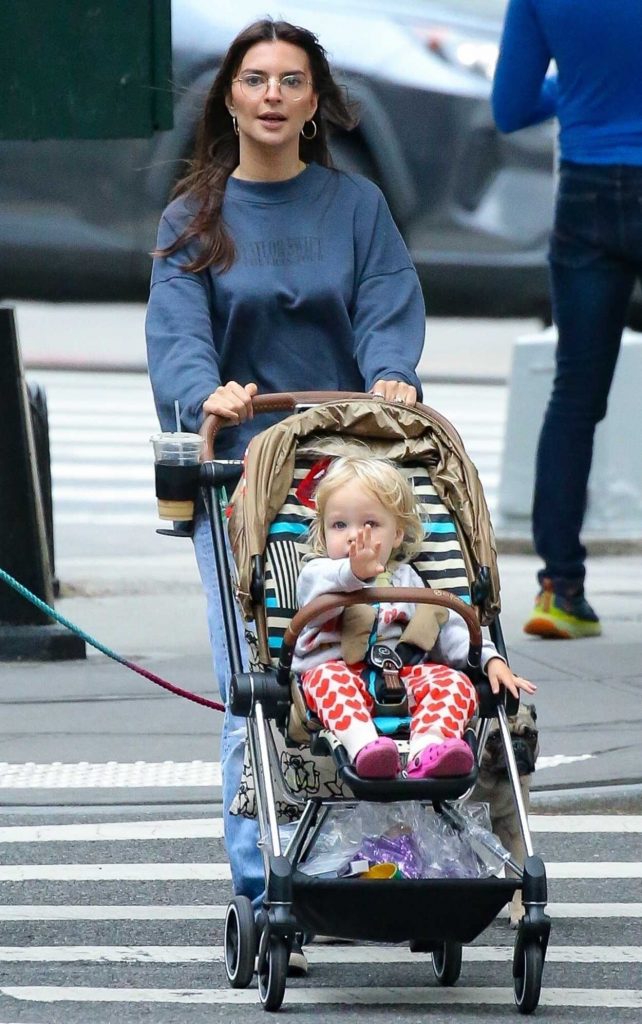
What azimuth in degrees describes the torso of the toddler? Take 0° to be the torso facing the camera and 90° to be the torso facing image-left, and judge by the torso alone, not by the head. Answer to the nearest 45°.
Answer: approximately 0°

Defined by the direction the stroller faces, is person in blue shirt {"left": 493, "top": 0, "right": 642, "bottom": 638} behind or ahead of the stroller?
behind

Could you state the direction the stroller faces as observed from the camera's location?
facing the viewer

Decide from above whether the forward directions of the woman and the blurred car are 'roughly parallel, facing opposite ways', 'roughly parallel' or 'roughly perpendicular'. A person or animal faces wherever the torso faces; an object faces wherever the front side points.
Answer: roughly perpendicular

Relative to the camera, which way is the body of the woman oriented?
toward the camera

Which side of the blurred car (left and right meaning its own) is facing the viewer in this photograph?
right

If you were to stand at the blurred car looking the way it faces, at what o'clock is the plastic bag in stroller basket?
The plastic bag in stroller basket is roughly at 3 o'clock from the blurred car.

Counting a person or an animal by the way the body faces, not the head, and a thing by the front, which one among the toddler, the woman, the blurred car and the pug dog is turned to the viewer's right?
the blurred car

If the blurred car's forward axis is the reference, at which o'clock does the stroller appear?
The stroller is roughly at 3 o'clock from the blurred car.

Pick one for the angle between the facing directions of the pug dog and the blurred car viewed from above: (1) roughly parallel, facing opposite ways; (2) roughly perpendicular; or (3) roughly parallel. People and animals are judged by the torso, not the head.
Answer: roughly perpendicular

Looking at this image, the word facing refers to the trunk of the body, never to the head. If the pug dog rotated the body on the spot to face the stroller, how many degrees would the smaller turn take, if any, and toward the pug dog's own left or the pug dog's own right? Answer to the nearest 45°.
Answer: approximately 45° to the pug dog's own right
